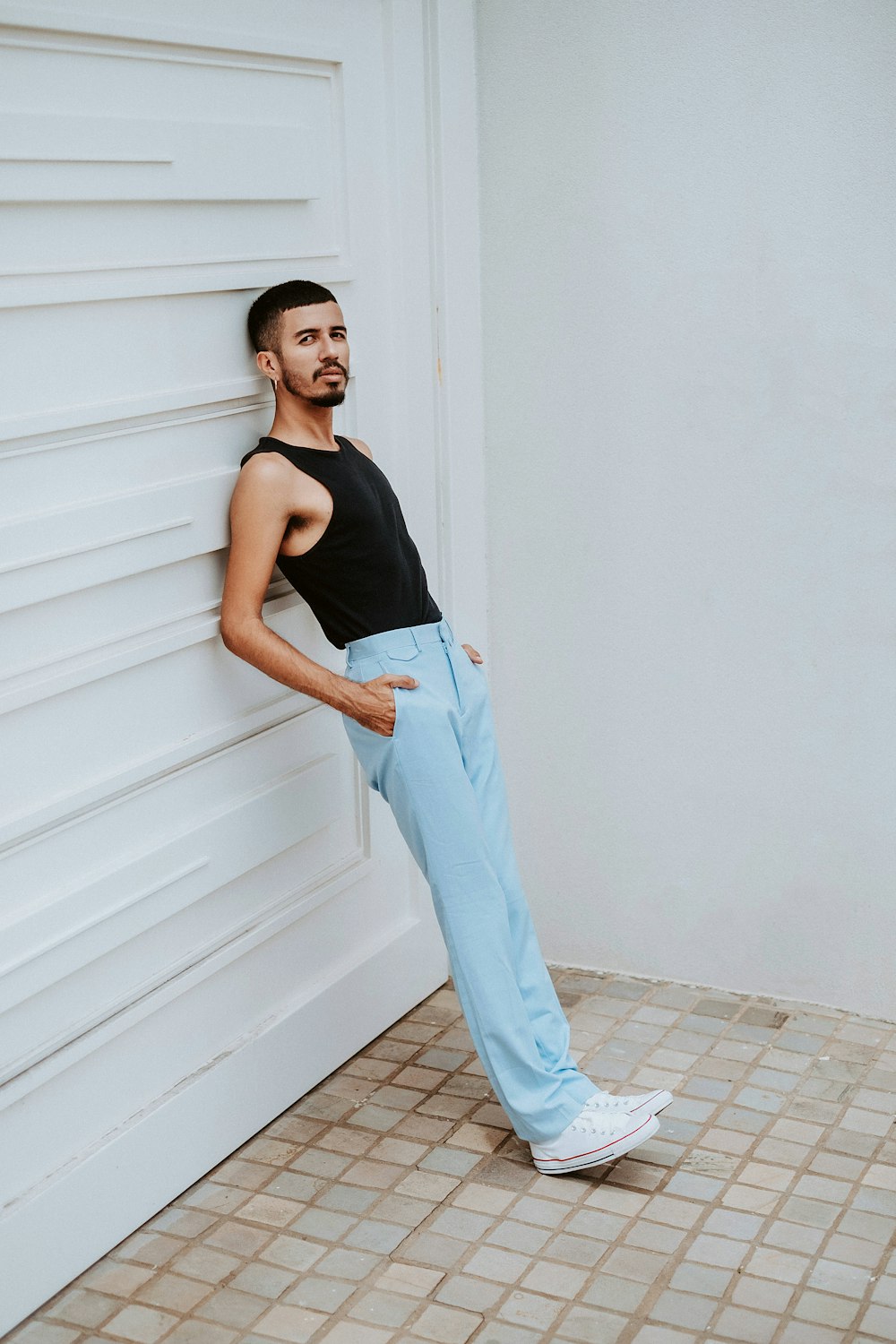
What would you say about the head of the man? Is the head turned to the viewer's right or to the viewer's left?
to the viewer's right

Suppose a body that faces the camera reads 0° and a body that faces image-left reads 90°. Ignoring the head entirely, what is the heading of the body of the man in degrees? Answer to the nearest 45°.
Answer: approximately 315°
